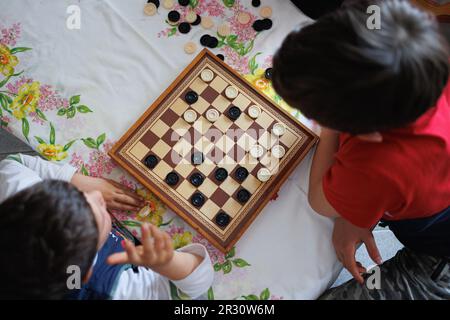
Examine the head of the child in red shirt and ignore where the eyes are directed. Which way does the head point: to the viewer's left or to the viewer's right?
to the viewer's left

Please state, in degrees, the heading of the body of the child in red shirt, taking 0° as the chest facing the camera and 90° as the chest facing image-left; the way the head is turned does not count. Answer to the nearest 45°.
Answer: approximately 90°
